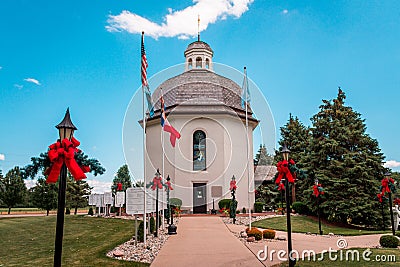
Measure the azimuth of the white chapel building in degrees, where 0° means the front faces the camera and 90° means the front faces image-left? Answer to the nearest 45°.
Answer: approximately 0°

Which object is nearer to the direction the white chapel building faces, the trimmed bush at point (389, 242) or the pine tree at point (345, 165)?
the trimmed bush

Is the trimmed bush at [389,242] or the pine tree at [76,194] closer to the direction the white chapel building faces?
the trimmed bush

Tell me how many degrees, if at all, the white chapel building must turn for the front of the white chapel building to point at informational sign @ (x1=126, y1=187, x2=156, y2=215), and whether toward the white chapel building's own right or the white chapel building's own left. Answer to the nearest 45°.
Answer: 0° — it already faces it

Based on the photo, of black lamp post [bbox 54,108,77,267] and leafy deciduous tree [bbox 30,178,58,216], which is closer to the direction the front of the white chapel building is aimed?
the black lamp post

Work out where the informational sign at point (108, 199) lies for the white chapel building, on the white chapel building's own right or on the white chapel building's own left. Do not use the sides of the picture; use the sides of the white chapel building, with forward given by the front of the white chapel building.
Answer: on the white chapel building's own right

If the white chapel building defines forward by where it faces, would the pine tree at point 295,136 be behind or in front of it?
behind

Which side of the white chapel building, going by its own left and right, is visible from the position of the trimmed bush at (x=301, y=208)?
left

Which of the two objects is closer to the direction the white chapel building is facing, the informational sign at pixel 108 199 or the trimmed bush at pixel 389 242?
the trimmed bush

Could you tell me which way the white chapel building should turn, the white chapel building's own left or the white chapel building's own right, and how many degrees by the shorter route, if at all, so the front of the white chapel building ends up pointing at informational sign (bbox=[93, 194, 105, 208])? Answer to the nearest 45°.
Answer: approximately 90° to the white chapel building's own right
